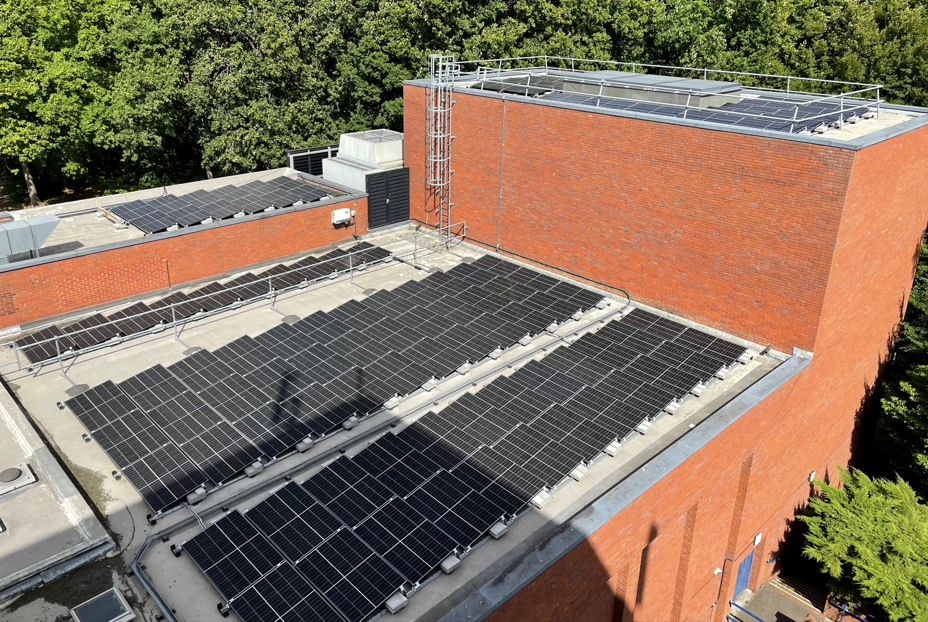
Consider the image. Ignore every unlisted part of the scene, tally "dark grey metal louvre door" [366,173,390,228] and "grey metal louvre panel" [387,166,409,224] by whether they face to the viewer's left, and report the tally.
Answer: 0

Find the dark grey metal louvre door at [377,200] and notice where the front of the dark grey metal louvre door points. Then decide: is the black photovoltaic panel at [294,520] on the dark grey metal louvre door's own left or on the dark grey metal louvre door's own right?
on the dark grey metal louvre door's own right

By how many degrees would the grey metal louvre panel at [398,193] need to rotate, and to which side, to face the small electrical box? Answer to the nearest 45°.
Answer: approximately 90° to its right

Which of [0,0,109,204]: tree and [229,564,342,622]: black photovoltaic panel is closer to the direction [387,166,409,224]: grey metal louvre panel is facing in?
the black photovoltaic panel

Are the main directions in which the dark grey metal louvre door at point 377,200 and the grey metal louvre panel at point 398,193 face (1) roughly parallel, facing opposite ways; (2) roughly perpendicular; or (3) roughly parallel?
roughly parallel

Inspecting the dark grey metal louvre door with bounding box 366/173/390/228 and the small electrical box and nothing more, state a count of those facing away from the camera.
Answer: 0

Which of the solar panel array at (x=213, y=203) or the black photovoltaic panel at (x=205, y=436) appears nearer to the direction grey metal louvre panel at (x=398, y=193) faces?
the black photovoltaic panel

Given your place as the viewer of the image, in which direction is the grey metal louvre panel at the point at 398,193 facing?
facing the viewer and to the right of the viewer

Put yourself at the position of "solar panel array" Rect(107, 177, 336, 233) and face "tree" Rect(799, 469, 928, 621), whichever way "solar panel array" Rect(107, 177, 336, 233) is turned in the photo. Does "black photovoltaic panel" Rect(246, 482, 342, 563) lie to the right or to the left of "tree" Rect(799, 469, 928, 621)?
right

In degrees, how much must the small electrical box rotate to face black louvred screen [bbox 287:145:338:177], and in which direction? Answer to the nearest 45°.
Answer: approximately 135° to its left

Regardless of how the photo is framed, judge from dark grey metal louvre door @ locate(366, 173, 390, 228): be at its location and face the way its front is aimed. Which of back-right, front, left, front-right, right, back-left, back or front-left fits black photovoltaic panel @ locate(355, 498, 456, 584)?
front-right

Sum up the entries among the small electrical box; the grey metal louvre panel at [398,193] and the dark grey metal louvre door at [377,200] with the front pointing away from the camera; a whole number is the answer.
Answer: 0

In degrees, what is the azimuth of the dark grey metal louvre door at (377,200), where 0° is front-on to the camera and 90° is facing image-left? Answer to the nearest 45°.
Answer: approximately 315°

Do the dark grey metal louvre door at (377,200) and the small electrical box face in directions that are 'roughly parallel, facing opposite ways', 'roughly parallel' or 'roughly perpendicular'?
roughly parallel
